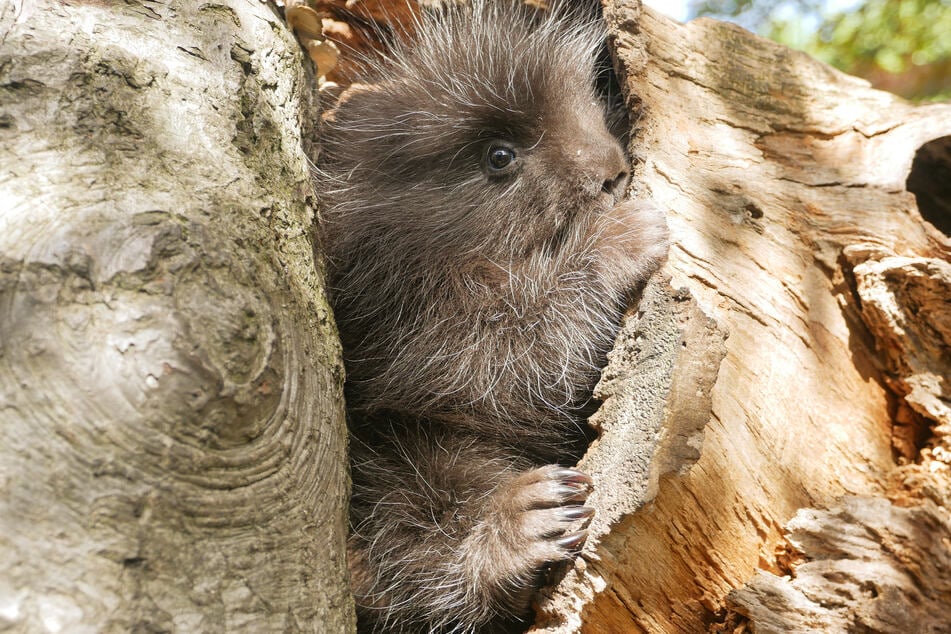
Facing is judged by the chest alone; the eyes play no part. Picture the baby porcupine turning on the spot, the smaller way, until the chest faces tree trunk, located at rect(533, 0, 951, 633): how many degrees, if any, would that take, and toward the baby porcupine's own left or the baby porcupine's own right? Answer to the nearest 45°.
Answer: approximately 45° to the baby porcupine's own right

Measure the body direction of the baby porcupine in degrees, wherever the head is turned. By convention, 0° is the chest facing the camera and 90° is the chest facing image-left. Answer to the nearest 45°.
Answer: approximately 270°

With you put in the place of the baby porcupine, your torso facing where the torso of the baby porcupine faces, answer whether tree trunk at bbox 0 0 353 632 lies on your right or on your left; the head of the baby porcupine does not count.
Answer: on your right
